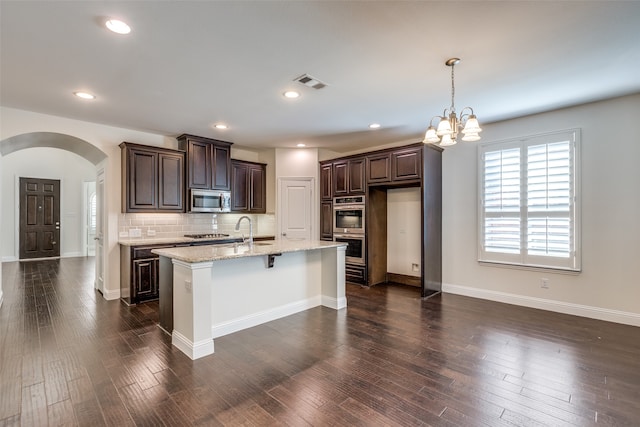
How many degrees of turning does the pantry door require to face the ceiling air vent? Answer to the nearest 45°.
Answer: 0° — it already faces it

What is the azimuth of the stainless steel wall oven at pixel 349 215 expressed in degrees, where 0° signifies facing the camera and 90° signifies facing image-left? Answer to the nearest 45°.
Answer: approximately 45°

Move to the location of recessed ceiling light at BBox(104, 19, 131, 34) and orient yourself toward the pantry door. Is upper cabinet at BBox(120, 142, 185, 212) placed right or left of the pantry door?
left

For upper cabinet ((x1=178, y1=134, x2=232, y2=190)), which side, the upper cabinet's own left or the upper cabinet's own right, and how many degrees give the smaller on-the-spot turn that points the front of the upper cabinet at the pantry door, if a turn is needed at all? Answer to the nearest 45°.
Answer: approximately 45° to the upper cabinet's own left

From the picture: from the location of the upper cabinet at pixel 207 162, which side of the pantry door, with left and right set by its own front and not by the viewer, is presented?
right

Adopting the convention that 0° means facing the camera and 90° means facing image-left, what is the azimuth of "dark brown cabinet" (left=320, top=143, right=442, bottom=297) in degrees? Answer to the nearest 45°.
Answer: approximately 45°

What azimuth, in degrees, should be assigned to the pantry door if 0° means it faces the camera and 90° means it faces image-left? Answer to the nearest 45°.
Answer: approximately 0°

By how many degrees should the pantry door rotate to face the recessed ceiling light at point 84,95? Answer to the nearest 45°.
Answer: approximately 45° to its right

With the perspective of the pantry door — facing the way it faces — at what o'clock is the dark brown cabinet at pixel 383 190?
The dark brown cabinet is roughly at 10 o'clock from the pantry door.
